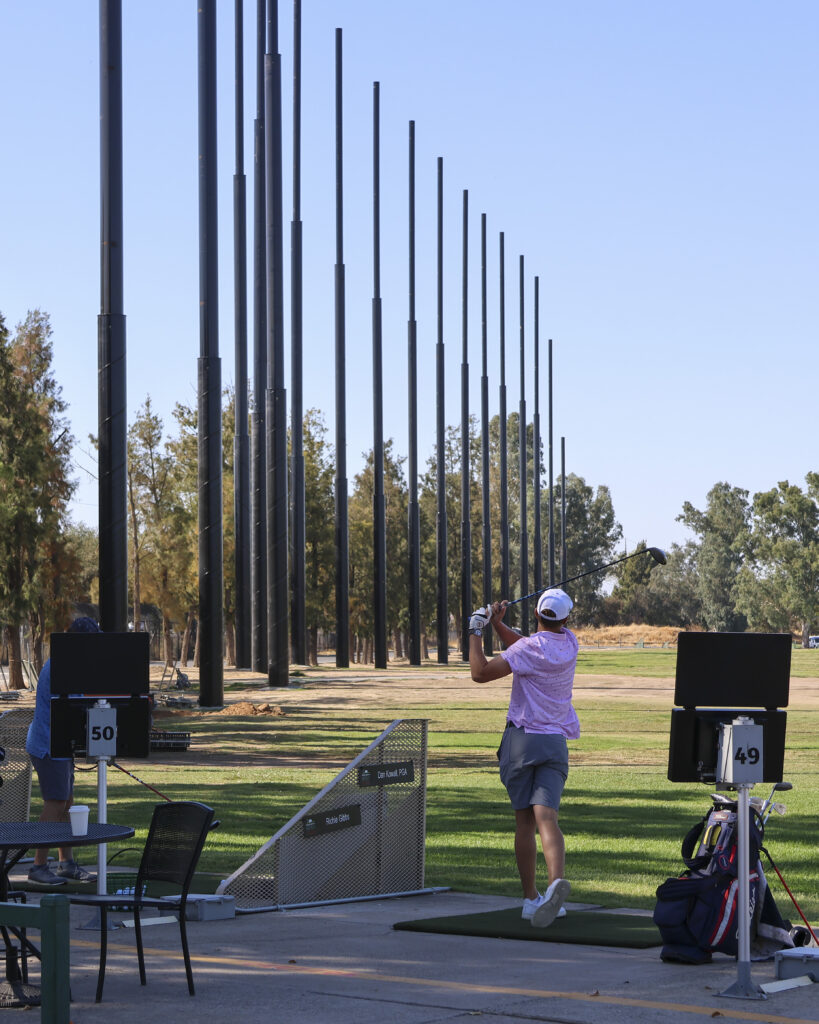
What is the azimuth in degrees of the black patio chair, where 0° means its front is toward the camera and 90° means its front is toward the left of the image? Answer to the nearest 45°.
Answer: approximately 45°

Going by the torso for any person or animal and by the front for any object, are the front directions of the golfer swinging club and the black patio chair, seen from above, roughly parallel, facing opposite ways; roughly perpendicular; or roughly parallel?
roughly perpendicular

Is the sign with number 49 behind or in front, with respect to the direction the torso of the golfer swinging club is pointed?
behind

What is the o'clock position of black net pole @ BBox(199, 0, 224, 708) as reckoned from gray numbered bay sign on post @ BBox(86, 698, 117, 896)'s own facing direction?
The black net pole is roughly at 6 o'clock from the gray numbered bay sign on post.

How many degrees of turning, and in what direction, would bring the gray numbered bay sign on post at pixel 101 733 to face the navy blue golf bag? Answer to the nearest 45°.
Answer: approximately 45° to its left

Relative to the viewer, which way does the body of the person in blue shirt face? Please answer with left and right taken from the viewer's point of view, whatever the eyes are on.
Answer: facing to the right of the viewer

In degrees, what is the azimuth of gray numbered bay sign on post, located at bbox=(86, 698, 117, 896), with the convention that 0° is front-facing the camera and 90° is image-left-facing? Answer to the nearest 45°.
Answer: approximately 0°
